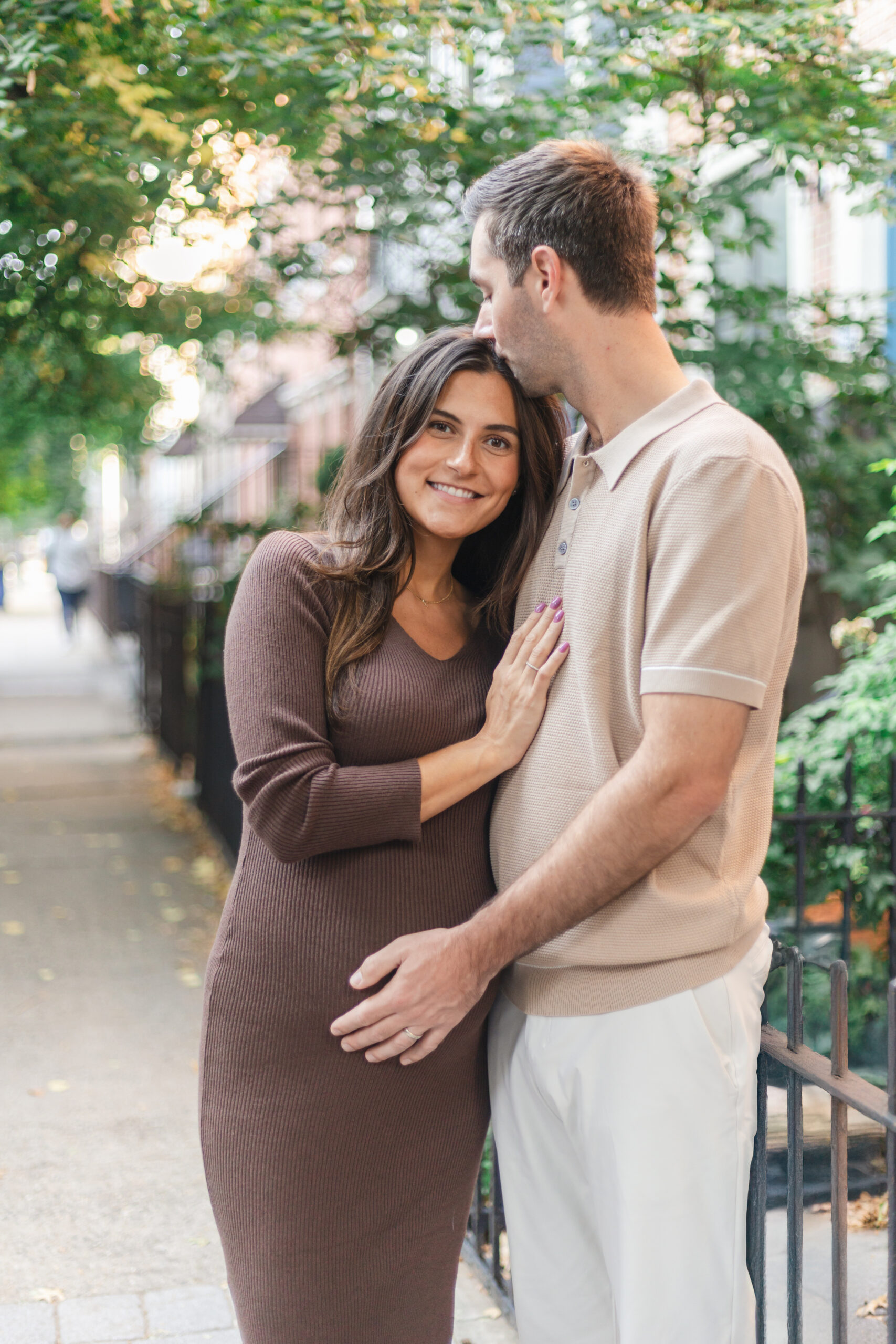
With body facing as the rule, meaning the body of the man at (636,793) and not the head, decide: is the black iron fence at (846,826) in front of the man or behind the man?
behind

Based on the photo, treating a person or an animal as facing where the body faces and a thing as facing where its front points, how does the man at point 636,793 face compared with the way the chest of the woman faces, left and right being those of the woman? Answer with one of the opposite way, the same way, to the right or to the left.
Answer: to the right

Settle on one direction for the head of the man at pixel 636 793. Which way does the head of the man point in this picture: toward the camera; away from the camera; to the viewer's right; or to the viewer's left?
to the viewer's left

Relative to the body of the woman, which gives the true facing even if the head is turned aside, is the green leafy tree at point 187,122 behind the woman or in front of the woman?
behind

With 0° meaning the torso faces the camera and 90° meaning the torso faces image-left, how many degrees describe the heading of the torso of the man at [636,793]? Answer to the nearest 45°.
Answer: approximately 45°
